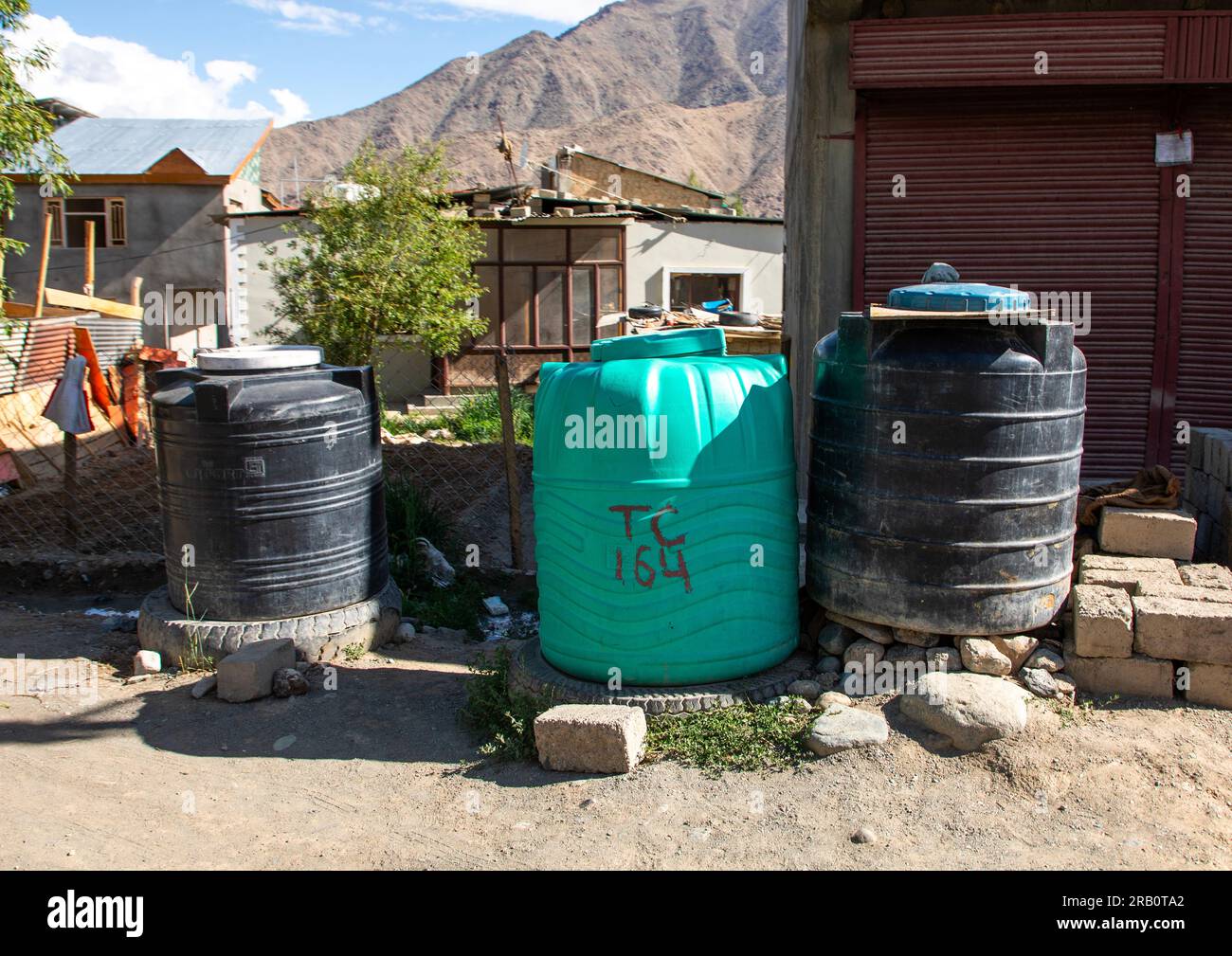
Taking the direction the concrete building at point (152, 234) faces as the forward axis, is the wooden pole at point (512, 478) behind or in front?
in front

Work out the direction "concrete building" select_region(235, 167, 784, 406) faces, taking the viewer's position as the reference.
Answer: facing the viewer

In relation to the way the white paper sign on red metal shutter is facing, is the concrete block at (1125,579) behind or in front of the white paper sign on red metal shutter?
in front

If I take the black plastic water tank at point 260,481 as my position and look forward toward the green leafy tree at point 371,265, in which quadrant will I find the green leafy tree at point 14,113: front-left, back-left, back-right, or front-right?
front-left

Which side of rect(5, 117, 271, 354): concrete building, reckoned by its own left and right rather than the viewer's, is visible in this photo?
front

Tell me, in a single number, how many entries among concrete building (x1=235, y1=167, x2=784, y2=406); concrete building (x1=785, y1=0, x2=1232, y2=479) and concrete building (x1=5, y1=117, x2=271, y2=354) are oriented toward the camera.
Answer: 3

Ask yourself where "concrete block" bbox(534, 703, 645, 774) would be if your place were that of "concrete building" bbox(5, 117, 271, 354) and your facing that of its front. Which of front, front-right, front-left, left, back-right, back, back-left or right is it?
front

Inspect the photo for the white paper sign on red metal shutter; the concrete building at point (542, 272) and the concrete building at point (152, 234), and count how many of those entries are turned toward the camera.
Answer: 3

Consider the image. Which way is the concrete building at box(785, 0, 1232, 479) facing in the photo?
toward the camera

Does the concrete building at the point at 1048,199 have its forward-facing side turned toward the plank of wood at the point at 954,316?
yes

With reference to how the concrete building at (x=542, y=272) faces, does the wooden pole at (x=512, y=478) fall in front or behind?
in front

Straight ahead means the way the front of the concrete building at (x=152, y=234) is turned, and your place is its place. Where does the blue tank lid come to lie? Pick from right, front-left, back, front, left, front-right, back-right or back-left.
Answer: front

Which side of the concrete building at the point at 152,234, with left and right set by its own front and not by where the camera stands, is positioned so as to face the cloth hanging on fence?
front
